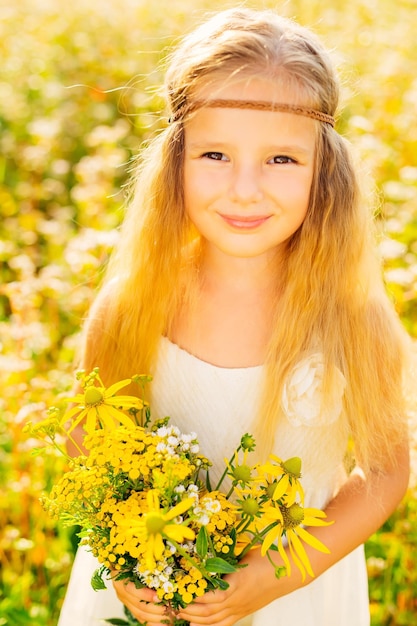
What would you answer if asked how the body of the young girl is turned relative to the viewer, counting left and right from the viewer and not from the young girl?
facing the viewer
